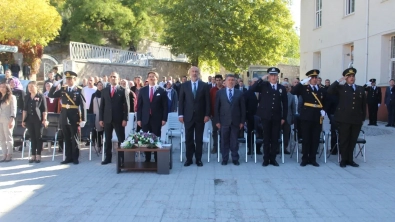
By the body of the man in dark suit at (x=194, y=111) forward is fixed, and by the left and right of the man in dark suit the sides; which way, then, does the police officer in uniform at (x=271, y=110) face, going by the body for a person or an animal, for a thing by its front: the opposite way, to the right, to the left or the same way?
the same way

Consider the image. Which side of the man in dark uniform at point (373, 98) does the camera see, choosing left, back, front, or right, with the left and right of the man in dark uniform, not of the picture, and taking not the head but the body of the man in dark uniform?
front

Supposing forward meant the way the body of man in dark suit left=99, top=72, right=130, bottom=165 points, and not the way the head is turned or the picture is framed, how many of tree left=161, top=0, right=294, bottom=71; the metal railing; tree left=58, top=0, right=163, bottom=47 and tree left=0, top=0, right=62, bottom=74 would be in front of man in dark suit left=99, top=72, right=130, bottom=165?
0

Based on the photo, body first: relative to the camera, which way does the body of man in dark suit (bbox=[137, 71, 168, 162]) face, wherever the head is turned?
toward the camera

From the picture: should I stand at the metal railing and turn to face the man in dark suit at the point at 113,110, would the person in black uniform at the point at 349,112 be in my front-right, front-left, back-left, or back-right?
front-left

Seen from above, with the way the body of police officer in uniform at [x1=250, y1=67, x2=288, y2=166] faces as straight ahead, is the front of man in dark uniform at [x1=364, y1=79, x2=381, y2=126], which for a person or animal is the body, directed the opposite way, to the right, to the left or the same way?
the same way

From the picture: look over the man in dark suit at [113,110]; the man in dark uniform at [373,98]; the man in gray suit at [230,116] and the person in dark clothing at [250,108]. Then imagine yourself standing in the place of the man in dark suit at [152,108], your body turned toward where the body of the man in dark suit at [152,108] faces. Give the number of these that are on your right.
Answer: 1

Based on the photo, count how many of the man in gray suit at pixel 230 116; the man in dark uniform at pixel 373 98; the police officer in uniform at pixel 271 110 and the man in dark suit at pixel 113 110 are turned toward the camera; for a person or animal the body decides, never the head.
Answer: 4

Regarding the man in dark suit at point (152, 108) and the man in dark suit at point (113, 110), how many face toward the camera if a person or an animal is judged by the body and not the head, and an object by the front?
2

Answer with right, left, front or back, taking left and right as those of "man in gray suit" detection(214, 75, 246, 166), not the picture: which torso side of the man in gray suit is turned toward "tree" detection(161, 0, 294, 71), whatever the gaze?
back

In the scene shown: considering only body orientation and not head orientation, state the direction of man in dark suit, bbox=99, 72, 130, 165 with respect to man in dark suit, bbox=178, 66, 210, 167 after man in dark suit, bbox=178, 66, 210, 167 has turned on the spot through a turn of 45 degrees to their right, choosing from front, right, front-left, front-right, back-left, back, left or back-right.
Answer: front-right

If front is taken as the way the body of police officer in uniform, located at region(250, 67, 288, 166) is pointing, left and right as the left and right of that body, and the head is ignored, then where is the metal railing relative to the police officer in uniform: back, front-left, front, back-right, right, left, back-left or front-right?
back-right

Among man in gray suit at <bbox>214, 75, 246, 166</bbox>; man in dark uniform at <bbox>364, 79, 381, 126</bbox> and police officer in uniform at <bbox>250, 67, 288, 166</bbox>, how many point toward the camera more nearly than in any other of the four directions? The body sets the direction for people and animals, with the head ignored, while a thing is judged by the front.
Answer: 3

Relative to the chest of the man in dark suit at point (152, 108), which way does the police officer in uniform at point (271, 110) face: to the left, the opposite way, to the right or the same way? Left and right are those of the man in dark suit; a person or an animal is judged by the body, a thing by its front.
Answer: the same way

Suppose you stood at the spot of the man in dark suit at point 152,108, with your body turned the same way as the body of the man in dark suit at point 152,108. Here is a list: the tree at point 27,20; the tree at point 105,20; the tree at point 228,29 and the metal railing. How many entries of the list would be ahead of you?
0
